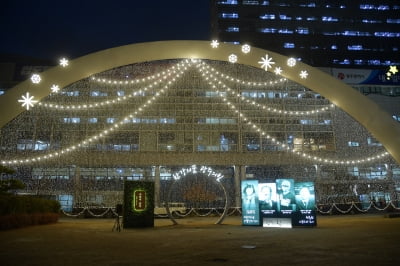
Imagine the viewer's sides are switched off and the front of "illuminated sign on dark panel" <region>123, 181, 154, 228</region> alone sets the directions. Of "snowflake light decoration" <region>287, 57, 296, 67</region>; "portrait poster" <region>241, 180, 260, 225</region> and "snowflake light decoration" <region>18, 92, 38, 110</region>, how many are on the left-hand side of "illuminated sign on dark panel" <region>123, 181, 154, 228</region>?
2

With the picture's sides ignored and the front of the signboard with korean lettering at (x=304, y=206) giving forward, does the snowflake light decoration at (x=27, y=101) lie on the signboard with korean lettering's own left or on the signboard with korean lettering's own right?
on the signboard with korean lettering's own right

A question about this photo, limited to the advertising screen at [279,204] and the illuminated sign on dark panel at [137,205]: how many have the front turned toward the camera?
2

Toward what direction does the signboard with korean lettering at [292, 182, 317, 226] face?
toward the camera

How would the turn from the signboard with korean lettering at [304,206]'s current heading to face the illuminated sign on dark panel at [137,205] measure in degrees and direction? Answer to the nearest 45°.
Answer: approximately 90° to its right

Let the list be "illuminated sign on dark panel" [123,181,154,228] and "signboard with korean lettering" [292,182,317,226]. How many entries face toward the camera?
2

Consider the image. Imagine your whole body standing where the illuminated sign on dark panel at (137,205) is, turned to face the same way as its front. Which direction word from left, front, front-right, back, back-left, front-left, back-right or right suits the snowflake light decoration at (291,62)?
left

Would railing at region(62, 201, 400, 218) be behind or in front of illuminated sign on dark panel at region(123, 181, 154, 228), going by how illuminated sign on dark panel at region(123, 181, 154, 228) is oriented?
behind

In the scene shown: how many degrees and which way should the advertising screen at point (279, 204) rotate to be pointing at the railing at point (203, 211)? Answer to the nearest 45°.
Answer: approximately 135° to its right

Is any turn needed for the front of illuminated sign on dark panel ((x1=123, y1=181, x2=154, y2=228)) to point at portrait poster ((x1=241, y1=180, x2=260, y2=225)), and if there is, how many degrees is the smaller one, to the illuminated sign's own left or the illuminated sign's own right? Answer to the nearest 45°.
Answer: approximately 90° to the illuminated sign's own left

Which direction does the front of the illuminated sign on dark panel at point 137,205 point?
toward the camera
